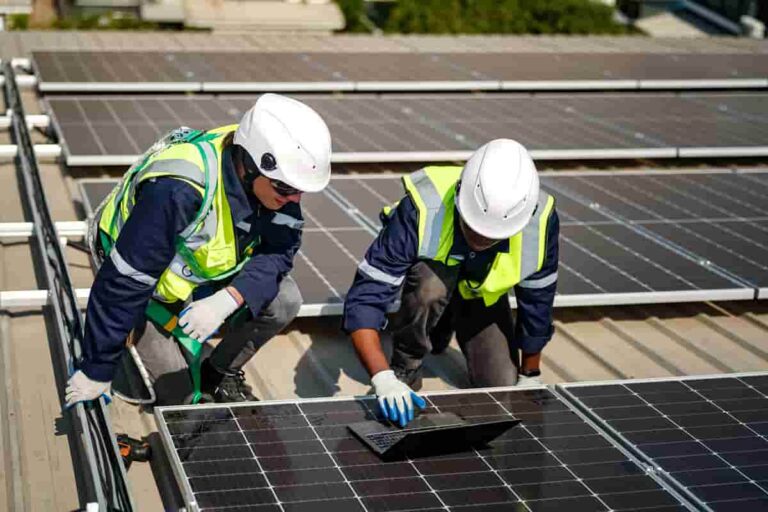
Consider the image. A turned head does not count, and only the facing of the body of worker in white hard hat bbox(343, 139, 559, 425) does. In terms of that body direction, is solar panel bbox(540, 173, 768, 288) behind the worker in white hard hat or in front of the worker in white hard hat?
behind

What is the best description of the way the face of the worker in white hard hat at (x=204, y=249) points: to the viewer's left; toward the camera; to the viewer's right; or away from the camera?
to the viewer's right

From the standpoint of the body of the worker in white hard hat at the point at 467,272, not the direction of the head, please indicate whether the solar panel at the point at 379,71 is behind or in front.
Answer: behind

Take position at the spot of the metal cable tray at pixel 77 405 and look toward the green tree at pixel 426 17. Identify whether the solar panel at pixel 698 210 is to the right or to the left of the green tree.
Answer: right

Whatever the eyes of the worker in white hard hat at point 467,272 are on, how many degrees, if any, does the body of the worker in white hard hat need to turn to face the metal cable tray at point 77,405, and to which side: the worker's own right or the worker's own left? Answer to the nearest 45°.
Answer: approximately 90° to the worker's own right

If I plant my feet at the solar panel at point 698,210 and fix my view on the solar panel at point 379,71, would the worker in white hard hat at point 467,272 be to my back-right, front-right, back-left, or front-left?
back-left

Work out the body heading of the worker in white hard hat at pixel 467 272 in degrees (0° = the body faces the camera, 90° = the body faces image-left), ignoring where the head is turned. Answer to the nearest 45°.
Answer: approximately 0°

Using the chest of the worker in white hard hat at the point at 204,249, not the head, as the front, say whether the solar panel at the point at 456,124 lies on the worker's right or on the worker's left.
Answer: on the worker's left

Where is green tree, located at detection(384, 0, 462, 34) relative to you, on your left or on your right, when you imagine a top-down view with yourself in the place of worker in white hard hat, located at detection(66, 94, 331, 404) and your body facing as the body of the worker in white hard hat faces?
on your left

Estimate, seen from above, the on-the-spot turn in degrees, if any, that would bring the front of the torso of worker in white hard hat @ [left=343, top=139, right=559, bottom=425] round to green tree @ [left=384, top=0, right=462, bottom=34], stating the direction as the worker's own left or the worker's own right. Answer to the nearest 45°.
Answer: approximately 180°

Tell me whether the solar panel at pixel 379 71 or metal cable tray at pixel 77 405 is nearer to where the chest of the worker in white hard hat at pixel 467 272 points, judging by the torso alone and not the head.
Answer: the metal cable tray

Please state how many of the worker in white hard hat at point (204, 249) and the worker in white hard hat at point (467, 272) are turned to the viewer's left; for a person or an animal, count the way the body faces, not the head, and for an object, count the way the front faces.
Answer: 0
